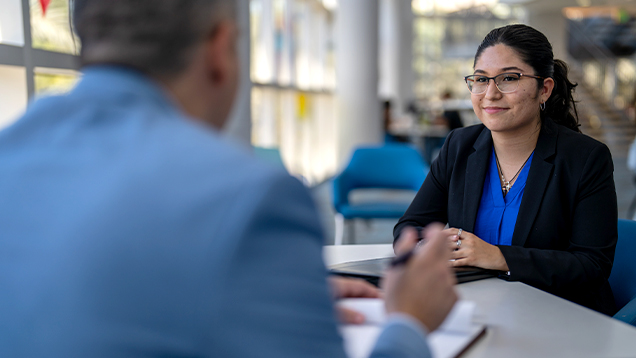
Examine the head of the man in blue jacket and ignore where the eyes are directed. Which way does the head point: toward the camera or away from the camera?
away from the camera

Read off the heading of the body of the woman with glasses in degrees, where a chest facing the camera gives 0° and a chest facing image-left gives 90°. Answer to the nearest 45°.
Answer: approximately 45°

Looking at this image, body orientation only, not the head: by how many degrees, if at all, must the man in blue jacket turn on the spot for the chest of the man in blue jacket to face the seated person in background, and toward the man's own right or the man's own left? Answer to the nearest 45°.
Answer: approximately 45° to the man's own left

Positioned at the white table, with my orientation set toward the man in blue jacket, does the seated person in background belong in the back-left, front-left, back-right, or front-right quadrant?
back-right

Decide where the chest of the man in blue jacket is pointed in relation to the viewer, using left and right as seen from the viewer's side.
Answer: facing away from the viewer and to the right of the viewer

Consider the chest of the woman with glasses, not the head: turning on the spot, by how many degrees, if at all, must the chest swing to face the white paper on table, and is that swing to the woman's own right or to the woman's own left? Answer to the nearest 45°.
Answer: approximately 45° to the woman's own left
